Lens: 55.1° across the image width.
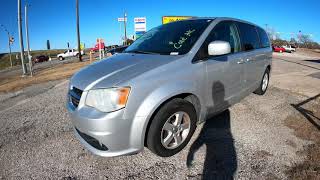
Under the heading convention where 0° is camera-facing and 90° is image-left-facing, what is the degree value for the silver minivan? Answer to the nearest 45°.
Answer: approximately 45°

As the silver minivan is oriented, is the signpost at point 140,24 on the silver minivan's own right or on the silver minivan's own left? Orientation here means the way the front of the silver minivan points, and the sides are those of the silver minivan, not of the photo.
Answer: on the silver minivan's own right
